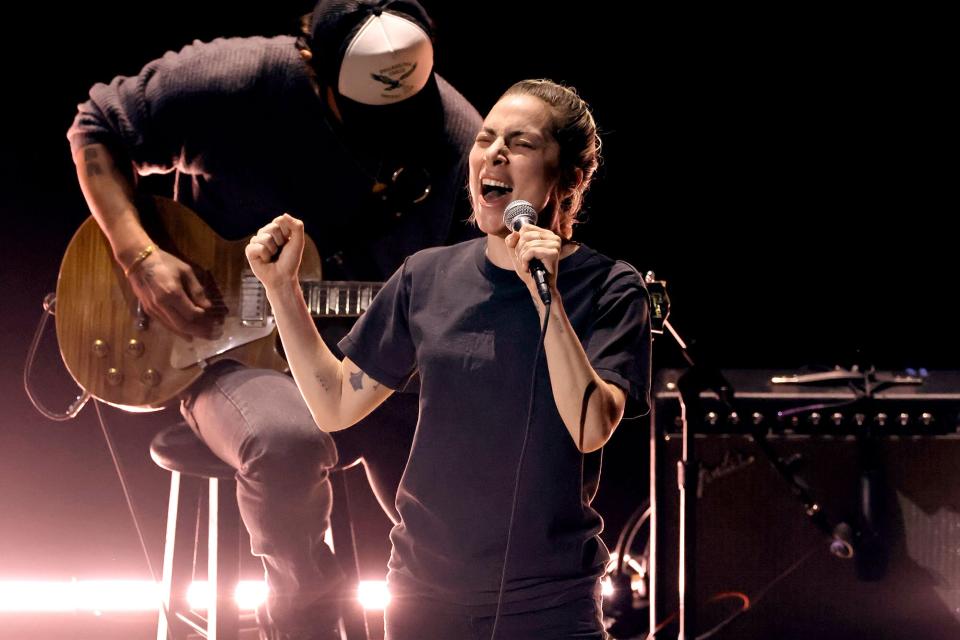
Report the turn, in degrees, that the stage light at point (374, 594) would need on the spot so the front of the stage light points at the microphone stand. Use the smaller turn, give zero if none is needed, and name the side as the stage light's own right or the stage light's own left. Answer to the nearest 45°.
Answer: approximately 45° to the stage light's own left

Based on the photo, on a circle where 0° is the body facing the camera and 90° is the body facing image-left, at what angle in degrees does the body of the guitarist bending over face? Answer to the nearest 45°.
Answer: approximately 315°

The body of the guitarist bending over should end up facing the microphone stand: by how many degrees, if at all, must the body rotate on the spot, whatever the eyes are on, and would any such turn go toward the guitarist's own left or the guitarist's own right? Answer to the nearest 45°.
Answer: approximately 45° to the guitarist's own left

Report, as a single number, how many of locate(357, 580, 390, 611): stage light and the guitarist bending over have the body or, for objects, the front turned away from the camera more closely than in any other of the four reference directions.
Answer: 0

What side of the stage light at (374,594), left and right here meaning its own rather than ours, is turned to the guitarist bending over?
front

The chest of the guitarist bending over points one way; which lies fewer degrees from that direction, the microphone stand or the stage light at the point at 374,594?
the microphone stand

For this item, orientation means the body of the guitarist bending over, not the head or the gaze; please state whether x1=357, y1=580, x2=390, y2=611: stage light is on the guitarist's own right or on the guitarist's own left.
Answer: on the guitarist's own left

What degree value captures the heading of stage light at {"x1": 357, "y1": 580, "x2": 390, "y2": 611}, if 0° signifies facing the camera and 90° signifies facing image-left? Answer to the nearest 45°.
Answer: approximately 0°
